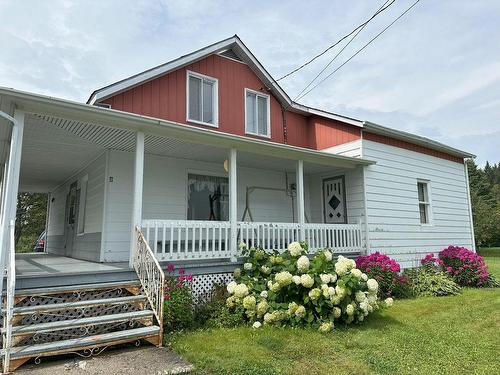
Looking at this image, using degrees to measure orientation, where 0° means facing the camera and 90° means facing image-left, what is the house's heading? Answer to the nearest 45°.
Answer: approximately 315°

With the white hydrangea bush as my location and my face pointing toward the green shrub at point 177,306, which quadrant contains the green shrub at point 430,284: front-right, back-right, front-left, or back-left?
back-right

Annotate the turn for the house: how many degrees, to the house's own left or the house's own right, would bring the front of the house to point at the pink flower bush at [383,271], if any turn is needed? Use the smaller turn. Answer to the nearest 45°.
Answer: approximately 45° to the house's own left

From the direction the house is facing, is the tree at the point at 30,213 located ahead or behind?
behind
